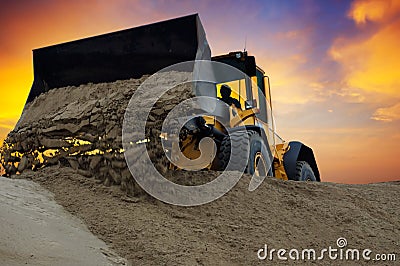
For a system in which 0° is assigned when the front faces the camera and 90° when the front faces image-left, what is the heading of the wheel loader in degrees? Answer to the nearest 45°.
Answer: approximately 45°
